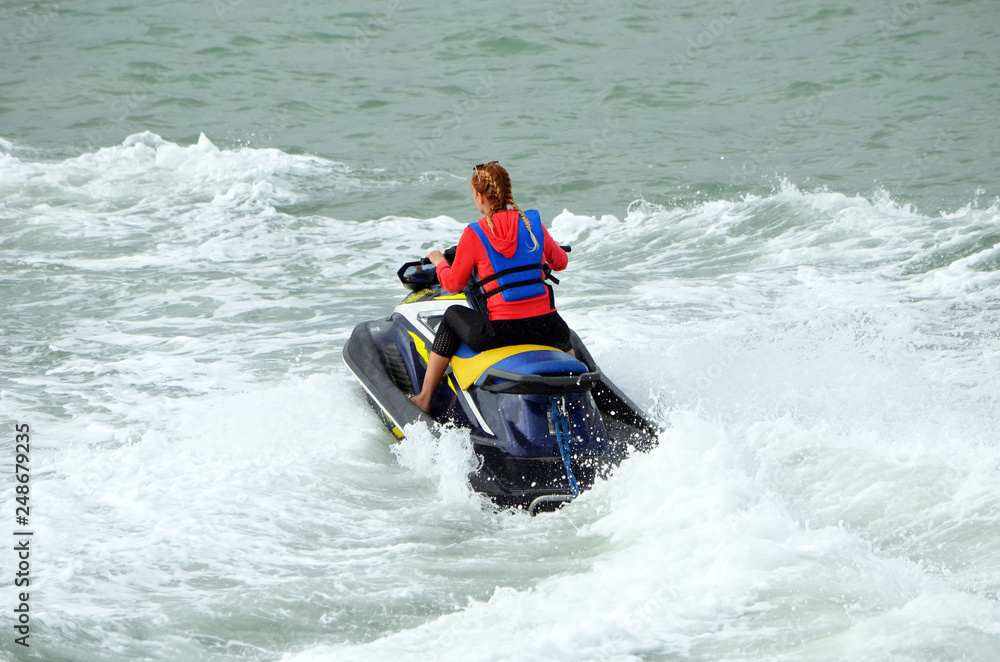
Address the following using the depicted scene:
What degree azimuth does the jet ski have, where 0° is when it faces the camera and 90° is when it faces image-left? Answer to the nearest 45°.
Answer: approximately 135°

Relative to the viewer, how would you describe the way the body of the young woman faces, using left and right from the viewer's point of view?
facing away from the viewer and to the left of the viewer
